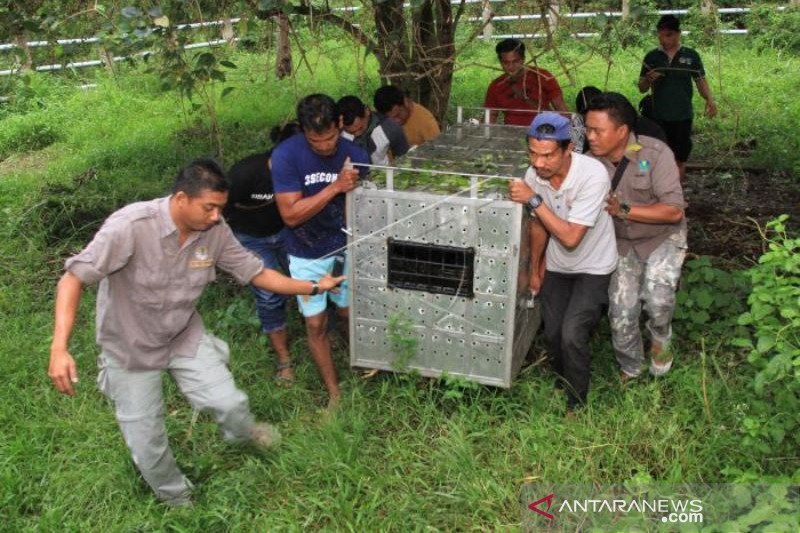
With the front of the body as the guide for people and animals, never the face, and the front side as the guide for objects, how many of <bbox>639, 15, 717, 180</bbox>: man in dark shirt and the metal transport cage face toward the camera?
2

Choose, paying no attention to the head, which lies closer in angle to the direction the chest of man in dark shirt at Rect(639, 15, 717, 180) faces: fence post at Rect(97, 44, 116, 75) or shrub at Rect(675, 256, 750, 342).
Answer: the shrub

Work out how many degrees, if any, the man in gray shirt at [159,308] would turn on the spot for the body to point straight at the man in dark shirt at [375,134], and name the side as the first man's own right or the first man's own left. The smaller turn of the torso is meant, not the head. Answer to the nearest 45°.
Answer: approximately 90° to the first man's own left

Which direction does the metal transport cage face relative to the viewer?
toward the camera

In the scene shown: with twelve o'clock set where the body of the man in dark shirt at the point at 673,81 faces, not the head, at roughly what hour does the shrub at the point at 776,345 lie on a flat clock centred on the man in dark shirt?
The shrub is roughly at 12 o'clock from the man in dark shirt.

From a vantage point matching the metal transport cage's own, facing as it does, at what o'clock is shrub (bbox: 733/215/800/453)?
The shrub is roughly at 10 o'clock from the metal transport cage.

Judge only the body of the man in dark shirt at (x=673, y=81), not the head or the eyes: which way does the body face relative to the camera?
toward the camera

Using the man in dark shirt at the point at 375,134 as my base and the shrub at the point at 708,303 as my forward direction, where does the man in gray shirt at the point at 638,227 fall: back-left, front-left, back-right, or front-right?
front-right

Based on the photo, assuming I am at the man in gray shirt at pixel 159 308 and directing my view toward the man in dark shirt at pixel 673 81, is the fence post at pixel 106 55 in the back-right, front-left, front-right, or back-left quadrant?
front-left

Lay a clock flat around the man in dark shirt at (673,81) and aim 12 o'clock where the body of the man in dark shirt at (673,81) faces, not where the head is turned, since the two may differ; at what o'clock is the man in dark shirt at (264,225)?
the man in dark shirt at (264,225) is roughly at 1 o'clock from the man in dark shirt at (673,81).

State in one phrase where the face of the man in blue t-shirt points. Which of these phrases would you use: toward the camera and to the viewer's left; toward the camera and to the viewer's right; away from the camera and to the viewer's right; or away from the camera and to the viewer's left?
toward the camera and to the viewer's right

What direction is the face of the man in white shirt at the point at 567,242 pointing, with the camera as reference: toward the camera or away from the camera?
toward the camera

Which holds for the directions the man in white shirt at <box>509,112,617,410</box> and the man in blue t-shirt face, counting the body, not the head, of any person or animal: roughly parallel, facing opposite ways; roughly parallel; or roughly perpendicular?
roughly perpendicular

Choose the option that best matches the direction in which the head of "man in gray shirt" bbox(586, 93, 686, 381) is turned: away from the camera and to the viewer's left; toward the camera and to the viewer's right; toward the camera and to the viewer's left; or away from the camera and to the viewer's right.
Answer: toward the camera and to the viewer's left

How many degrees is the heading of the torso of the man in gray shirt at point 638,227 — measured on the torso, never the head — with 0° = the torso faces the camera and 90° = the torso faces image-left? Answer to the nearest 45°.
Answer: approximately 45°

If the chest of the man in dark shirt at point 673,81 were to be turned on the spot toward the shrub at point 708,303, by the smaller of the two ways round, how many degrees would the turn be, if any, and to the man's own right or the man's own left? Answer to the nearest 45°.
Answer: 0° — they already face it
